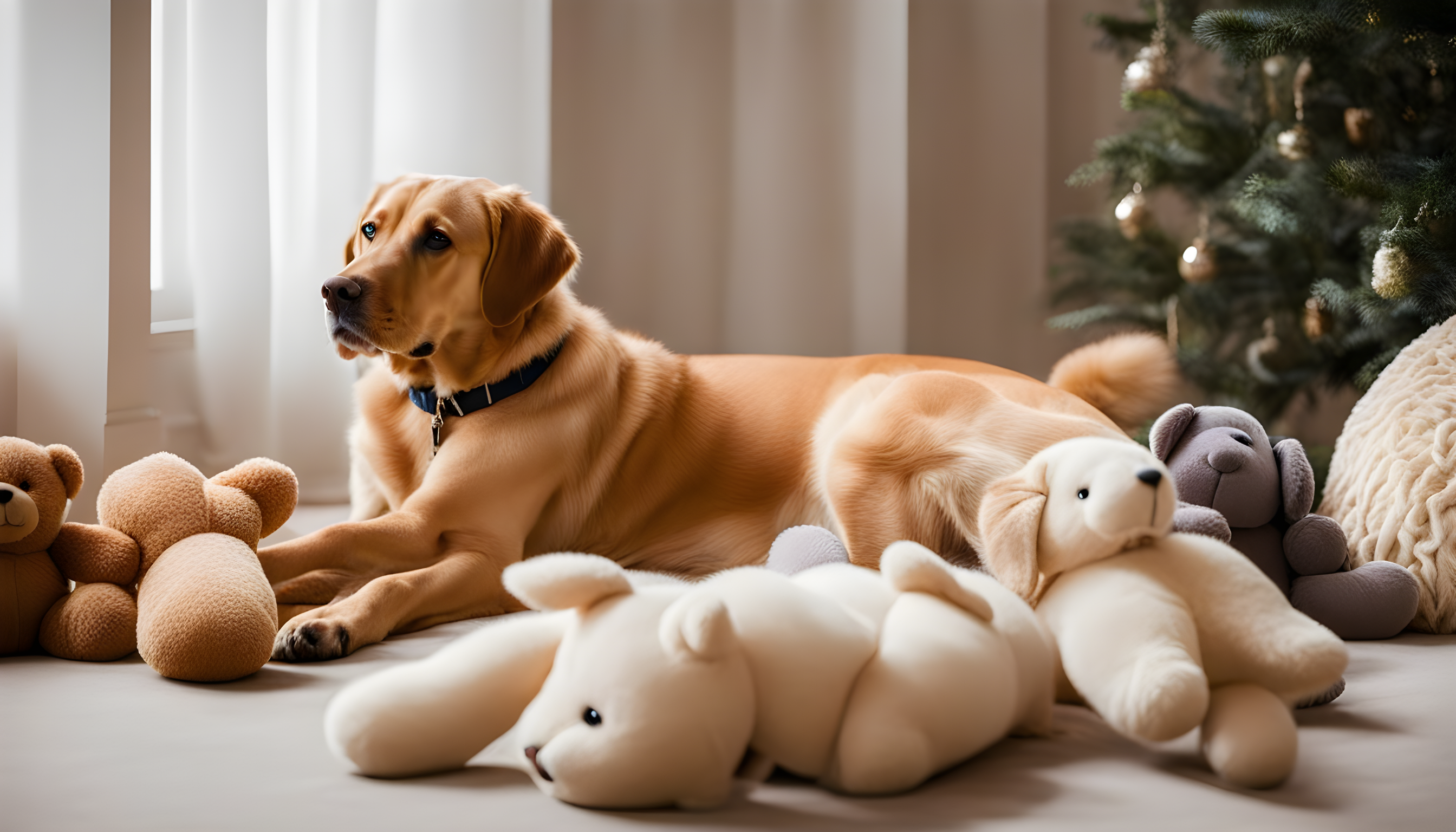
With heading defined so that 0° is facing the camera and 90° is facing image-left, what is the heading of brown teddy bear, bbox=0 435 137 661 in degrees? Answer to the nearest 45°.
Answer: approximately 0°

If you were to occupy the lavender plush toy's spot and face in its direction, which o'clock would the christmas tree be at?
The christmas tree is roughly at 6 o'clock from the lavender plush toy.

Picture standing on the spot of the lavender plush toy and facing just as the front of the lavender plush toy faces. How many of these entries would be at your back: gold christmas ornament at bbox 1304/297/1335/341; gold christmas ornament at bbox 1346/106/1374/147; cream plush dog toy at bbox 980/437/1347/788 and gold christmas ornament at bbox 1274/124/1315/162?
3

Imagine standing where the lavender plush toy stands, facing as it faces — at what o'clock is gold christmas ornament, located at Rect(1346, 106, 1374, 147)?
The gold christmas ornament is roughly at 6 o'clock from the lavender plush toy.

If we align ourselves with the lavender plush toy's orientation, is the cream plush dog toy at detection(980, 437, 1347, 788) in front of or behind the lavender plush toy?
in front

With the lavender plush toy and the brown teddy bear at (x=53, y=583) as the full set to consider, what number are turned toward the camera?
2

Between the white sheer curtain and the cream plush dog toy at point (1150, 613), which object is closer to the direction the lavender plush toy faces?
the cream plush dog toy

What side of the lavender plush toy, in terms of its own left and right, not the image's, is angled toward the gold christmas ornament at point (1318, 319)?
back

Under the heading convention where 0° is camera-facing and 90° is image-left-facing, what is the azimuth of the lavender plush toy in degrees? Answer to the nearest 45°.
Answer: approximately 0°

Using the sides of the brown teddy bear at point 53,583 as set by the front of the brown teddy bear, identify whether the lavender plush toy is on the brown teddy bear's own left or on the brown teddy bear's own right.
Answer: on the brown teddy bear's own left
